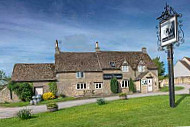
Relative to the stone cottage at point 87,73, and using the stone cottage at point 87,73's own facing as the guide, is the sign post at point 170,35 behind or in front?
in front

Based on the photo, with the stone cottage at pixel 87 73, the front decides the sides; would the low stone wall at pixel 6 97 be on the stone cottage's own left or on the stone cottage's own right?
on the stone cottage's own right

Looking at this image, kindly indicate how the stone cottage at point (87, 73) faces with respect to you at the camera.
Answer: facing the viewer

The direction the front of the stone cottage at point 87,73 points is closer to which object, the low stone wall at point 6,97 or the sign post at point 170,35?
the sign post
